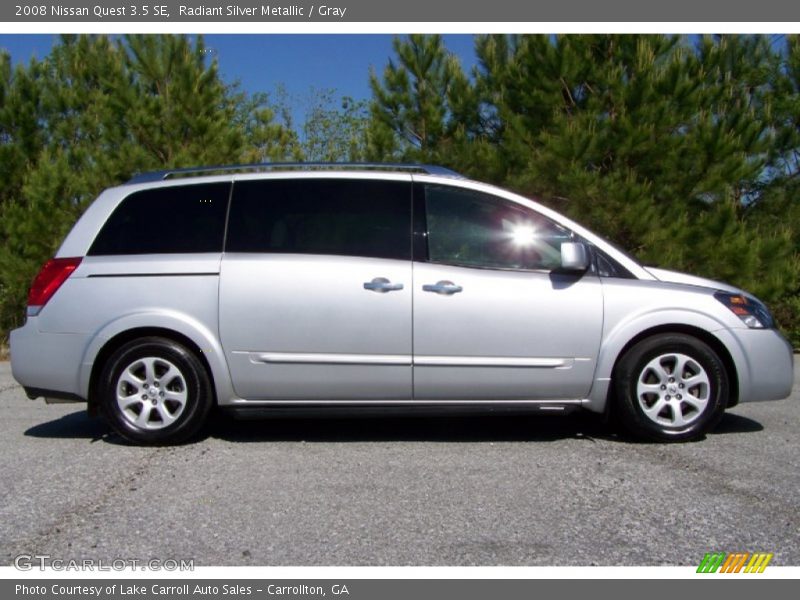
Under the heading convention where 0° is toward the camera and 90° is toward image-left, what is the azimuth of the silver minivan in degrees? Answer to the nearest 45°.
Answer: approximately 270°

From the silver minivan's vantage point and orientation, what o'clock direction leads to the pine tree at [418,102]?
The pine tree is roughly at 9 o'clock from the silver minivan.
